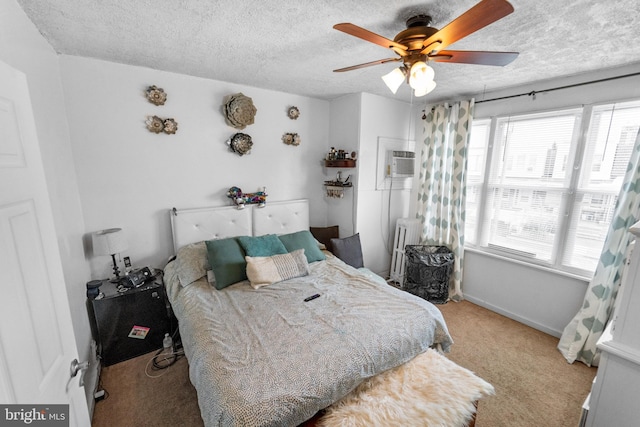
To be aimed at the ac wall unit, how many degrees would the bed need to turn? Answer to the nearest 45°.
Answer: approximately 90° to its left

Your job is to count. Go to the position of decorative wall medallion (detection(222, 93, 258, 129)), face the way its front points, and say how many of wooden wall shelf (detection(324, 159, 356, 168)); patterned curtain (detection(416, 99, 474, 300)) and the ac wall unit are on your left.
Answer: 3

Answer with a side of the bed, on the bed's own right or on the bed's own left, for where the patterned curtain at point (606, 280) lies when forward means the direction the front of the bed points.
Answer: on the bed's own left

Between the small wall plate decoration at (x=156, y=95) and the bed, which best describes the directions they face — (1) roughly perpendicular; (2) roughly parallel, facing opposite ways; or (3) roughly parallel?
roughly parallel

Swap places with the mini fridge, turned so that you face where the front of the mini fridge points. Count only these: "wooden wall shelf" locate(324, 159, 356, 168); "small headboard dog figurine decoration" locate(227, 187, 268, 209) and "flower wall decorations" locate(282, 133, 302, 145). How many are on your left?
3

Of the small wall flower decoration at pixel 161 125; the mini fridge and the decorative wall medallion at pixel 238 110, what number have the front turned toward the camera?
3

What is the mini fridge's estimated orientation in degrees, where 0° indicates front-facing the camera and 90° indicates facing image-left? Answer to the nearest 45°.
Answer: approximately 0°

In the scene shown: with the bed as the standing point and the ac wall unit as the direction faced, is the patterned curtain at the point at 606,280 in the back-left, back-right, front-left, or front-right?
front-right

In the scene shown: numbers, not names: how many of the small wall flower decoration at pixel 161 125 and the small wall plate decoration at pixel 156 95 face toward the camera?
2

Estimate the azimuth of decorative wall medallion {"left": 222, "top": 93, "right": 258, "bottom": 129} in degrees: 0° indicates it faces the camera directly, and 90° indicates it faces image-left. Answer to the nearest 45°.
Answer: approximately 0°

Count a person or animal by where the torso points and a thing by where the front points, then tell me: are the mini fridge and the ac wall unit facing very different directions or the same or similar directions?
same or similar directions

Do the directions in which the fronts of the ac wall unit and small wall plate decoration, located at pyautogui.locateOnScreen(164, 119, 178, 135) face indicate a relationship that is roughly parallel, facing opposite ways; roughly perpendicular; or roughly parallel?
roughly parallel

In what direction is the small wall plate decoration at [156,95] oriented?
toward the camera

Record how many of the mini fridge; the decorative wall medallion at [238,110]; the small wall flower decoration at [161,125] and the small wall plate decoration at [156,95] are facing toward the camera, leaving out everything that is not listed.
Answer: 4

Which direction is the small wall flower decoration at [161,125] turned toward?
toward the camera
